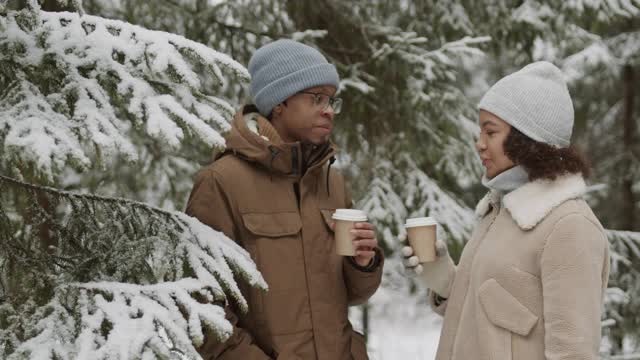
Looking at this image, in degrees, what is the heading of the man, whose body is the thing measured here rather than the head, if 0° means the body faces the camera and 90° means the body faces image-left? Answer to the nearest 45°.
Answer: approximately 315°

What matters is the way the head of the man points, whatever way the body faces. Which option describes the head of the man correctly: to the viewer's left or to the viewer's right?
to the viewer's right

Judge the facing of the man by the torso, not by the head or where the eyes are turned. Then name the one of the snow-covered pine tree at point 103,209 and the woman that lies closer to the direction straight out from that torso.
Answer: the woman

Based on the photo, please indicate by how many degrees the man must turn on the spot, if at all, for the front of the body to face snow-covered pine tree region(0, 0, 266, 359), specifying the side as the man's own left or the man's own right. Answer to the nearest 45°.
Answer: approximately 90° to the man's own right

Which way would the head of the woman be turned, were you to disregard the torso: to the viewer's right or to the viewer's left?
to the viewer's left
